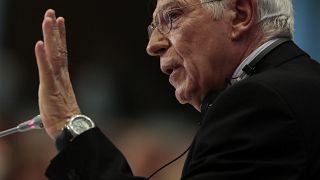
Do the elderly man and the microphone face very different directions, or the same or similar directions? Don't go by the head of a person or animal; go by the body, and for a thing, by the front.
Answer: very different directions

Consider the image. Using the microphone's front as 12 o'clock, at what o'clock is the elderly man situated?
The elderly man is roughly at 1 o'clock from the microphone.

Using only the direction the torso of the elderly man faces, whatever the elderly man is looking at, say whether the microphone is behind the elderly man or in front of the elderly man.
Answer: in front

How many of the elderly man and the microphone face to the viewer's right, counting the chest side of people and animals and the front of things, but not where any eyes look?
1

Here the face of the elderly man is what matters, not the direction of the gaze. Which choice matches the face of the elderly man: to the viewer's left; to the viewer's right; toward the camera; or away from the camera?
to the viewer's left

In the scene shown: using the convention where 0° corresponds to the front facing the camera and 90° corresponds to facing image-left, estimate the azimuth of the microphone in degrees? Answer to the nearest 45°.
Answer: approximately 270°

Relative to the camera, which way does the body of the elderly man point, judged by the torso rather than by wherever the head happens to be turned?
to the viewer's left
